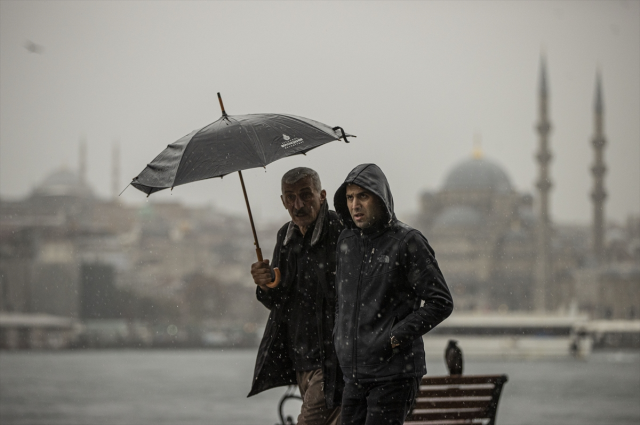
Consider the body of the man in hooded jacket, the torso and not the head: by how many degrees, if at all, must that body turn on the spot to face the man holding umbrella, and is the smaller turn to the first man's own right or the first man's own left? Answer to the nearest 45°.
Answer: approximately 90° to the first man's own right

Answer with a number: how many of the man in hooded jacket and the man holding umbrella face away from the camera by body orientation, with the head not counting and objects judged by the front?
0

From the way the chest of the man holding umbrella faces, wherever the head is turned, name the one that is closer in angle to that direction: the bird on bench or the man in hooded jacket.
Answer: the man in hooded jacket

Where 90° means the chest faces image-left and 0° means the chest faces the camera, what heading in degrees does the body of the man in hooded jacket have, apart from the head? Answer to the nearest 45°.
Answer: approximately 45°

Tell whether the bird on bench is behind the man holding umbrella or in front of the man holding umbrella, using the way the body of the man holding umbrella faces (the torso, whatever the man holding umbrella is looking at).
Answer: behind

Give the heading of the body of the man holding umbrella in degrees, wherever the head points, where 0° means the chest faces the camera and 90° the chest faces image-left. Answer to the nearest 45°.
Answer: approximately 45°

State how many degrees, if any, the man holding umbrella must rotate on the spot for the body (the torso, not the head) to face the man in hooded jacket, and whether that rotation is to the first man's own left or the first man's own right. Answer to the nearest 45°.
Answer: approximately 90° to the first man's own left

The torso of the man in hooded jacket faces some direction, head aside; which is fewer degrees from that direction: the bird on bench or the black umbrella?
the black umbrella

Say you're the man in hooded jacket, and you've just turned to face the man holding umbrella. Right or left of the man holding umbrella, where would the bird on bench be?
right

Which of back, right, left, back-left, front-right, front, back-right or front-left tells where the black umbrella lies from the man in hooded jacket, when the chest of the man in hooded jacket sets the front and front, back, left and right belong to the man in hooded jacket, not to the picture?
right
